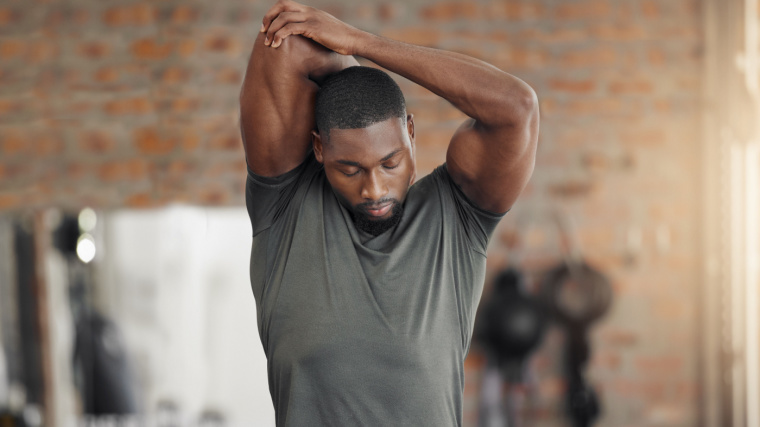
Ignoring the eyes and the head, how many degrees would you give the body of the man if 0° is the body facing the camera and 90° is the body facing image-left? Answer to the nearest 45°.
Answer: approximately 0°
